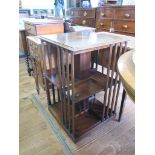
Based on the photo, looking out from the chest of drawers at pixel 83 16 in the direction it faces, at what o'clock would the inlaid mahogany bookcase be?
The inlaid mahogany bookcase is roughly at 12 o'clock from the chest of drawers.

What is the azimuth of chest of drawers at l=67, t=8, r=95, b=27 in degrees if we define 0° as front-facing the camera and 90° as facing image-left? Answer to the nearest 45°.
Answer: approximately 0°
